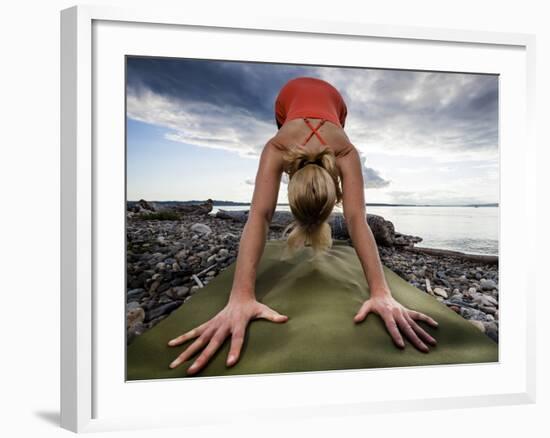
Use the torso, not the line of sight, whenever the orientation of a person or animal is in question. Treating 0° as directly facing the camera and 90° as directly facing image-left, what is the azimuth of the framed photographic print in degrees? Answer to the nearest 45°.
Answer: approximately 315°
